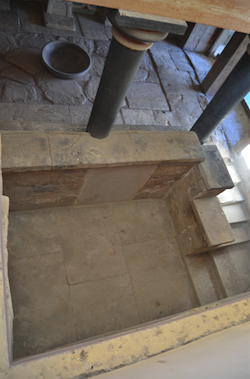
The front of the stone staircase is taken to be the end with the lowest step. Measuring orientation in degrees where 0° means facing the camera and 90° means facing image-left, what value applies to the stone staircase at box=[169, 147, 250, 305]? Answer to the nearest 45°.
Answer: approximately 0°
